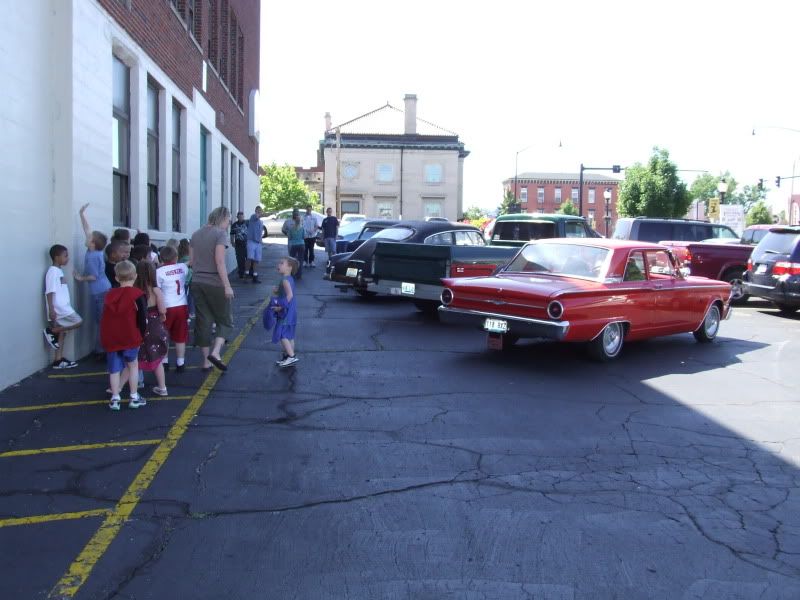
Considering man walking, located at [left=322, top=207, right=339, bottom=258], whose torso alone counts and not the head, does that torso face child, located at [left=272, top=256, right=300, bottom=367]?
yes

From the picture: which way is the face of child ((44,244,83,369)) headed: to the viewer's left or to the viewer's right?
to the viewer's right

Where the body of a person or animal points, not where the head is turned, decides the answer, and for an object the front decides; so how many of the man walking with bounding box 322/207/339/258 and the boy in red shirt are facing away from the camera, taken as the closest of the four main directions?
1

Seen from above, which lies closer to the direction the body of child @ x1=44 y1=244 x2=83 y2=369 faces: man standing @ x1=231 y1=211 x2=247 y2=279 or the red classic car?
the red classic car

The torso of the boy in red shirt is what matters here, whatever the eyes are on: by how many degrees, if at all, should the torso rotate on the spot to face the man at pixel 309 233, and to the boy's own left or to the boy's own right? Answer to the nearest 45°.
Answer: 0° — they already face them

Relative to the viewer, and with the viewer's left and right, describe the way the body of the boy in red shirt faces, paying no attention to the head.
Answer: facing away from the viewer

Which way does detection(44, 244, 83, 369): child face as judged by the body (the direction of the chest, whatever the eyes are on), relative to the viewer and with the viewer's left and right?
facing to the right of the viewer

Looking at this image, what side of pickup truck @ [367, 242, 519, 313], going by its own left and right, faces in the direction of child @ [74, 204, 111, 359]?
back

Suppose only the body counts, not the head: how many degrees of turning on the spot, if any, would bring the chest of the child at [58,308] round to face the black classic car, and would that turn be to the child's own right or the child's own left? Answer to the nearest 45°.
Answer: approximately 45° to the child's own left

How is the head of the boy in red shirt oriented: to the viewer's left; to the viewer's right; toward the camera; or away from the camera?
away from the camera

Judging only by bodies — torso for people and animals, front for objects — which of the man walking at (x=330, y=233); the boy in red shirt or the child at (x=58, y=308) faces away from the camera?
the boy in red shirt

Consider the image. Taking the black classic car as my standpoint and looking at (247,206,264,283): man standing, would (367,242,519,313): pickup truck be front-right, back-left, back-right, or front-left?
back-left

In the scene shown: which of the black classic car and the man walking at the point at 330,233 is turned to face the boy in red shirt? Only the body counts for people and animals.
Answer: the man walking

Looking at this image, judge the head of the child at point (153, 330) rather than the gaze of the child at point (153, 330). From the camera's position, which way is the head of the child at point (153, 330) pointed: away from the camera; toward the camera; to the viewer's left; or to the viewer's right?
away from the camera

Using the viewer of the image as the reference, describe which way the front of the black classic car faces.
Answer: facing away from the viewer and to the right of the viewer
